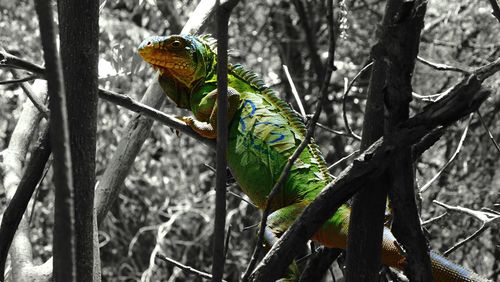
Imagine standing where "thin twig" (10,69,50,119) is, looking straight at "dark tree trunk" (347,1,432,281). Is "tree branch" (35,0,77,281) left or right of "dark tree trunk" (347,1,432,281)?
right

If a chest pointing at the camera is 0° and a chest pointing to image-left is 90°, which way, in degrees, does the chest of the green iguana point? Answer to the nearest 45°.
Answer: approximately 90°
